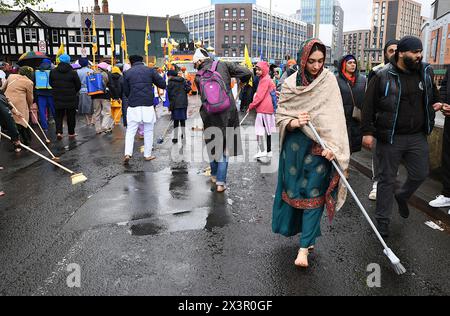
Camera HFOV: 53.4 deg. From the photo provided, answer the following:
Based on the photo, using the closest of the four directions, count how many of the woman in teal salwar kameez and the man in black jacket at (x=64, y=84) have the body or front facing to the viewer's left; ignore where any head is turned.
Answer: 0

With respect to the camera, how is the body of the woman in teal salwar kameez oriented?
toward the camera
